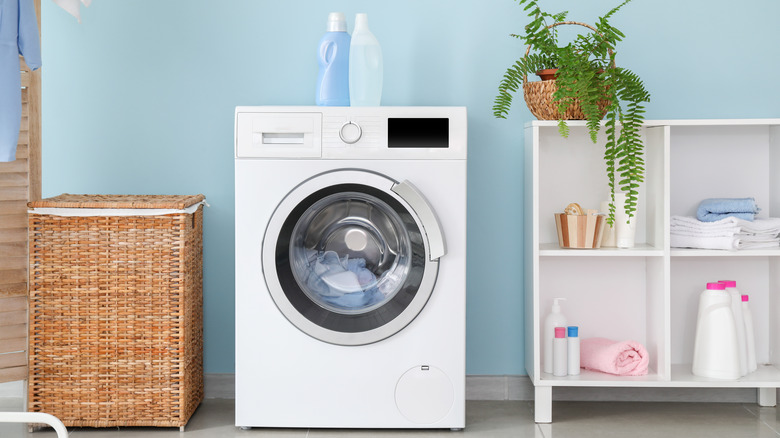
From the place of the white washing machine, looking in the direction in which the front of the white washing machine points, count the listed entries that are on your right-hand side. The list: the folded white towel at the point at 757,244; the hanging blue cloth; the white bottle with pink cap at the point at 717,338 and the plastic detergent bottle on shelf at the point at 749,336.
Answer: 1

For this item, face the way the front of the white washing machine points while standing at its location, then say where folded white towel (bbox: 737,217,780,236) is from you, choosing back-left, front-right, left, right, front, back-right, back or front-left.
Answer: left

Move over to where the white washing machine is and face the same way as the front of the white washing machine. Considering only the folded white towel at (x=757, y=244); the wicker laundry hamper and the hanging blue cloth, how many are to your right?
2

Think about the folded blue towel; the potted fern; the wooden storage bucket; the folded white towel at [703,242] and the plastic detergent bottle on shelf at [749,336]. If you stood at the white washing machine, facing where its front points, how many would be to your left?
5

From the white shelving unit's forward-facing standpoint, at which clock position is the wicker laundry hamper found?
The wicker laundry hamper is roughly at 2 o'clock from the white shelving unit.

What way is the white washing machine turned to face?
toward the camera

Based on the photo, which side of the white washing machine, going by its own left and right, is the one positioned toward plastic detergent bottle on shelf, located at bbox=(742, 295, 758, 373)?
left

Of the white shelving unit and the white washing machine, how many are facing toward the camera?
2

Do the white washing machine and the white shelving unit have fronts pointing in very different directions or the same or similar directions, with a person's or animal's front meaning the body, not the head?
same or similar directions

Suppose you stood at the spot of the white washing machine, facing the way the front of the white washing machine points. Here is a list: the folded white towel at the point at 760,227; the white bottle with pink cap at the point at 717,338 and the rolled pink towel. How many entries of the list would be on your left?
3

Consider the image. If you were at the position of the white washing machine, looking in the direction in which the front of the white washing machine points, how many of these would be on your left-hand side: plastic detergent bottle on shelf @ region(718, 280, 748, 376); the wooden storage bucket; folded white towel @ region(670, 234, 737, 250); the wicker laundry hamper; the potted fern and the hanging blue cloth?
4
